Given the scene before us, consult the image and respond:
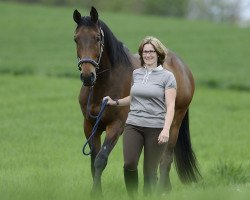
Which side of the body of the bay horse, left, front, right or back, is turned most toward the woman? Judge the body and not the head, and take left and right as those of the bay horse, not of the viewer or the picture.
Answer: left

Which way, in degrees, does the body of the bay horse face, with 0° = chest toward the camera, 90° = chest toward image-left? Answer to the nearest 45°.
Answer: approximately 45°
